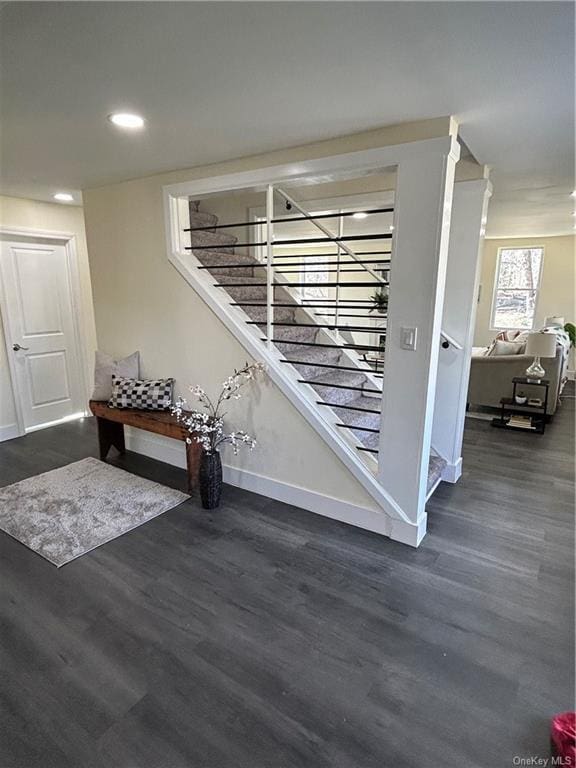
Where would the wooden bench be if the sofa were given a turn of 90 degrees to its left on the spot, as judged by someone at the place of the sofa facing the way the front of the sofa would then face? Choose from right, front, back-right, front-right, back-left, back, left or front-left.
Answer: front-right

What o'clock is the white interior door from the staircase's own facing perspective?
The white interior door is roughly at 5 o'clock from the staircase.

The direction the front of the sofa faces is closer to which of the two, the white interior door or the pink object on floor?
the white interior door

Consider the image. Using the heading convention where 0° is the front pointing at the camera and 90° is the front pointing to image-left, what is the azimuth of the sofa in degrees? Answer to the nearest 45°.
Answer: approximately 90°

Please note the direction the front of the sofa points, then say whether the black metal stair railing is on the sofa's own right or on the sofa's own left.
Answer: on the sofa's own left

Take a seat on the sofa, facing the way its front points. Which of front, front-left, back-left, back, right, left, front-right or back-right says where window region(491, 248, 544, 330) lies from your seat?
right

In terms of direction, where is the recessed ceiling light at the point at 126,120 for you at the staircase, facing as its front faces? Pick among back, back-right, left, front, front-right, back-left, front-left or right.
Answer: right

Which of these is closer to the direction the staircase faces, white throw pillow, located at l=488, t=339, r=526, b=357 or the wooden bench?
the white throw pillow

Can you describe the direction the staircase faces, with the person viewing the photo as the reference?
facing the viewer and to the right of the viewer

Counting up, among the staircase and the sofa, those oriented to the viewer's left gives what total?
1

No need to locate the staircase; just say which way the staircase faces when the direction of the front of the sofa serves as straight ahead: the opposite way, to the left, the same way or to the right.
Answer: the opposite way

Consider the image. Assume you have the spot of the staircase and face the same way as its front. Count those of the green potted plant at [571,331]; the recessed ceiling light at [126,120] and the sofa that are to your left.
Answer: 2

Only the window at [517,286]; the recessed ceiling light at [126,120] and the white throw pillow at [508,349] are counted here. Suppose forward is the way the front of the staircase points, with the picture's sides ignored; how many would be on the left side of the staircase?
2
